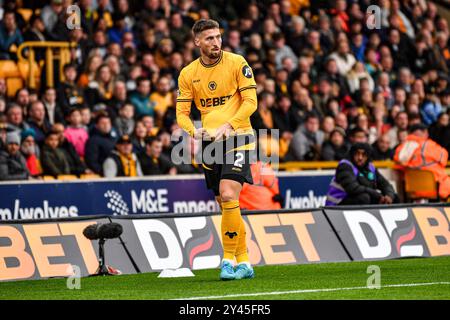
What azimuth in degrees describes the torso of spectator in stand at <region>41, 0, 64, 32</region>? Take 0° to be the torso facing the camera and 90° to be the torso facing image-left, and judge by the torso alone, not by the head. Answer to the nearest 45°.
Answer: approximately 315°

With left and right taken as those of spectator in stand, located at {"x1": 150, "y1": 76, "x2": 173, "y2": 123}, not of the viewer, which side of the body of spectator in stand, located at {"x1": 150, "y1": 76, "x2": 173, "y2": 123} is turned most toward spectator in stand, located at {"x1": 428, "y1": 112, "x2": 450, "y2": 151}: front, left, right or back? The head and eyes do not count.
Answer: left

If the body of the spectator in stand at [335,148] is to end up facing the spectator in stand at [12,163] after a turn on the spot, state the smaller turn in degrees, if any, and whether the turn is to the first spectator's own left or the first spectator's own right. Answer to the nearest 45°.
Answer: approximately 45° to the first spectator's own right

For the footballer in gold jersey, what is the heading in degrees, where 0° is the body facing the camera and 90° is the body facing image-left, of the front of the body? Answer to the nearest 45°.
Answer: approximately 0°

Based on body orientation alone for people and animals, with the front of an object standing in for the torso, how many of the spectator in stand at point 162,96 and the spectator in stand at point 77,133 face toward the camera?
2

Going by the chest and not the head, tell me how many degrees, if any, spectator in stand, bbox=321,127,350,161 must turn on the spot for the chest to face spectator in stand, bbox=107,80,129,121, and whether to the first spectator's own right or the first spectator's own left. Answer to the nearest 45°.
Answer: approximately 90° to the first spectator's own right
